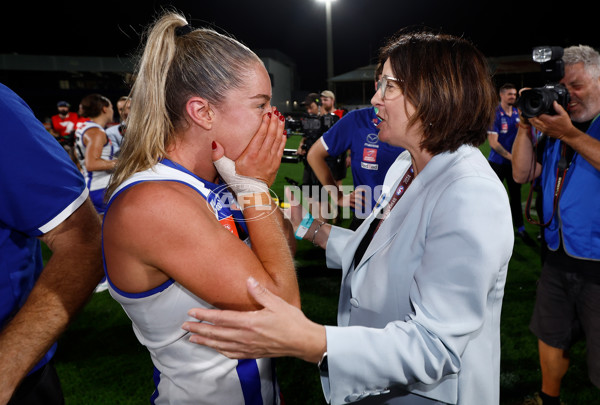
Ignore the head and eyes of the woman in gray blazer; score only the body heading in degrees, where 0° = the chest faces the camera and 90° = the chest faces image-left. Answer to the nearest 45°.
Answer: approximately 90°

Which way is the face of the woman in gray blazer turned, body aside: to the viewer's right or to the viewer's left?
to the viewer's left

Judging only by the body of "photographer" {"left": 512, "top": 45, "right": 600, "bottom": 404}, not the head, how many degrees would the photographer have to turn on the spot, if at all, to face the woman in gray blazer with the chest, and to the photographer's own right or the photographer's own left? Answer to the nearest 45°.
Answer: approximately 45° to the photographer's own left

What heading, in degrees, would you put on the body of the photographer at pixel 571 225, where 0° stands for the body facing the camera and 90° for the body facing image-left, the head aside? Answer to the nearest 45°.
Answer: approximately 45°

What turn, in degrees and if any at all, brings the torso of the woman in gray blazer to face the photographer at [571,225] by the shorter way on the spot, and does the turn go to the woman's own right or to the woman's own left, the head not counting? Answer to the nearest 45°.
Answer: approximately 135° to the woman's own right

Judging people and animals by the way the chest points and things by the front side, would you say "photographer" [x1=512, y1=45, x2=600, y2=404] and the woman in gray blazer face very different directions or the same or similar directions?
same or similar directions

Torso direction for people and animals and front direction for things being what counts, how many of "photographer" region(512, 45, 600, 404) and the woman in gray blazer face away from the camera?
0
